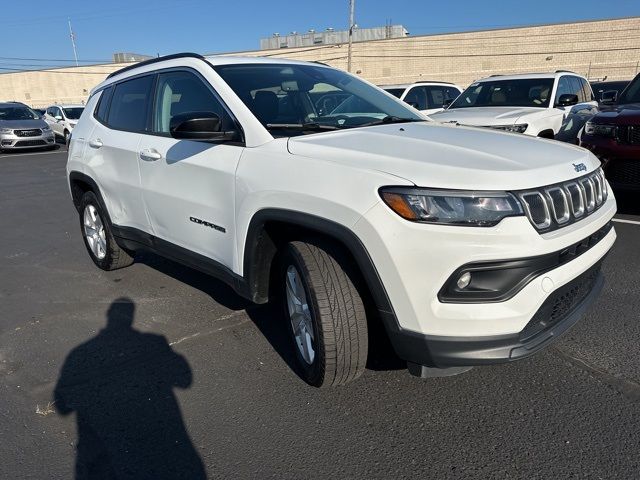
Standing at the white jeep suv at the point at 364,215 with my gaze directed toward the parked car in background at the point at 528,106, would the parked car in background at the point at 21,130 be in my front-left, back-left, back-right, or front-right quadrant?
front-left

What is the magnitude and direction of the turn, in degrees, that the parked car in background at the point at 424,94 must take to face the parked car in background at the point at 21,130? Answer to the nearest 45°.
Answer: approximately 45° to its right

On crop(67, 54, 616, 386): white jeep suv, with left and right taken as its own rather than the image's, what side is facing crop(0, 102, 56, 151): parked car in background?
back

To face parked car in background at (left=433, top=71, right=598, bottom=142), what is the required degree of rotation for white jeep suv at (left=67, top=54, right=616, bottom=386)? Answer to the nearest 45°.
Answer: approximately 90° to its left

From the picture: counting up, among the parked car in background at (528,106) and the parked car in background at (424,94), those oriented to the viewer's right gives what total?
0

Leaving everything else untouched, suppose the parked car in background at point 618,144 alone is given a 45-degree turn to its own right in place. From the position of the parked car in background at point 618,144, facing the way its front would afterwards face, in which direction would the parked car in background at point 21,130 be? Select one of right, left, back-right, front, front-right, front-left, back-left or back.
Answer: front

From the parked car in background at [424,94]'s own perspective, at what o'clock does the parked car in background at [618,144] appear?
the parked car in background at [618,144] is roughly at 10 o'clock from the parked car in background at [424,94].

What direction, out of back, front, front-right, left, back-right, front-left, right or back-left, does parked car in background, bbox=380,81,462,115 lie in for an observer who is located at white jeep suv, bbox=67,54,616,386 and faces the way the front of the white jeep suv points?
back-left

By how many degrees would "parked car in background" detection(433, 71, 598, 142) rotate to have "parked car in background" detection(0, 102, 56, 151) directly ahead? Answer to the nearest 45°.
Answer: approximately 45° to its right

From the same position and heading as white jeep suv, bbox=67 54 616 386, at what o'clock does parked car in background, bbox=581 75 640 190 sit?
The parked car in background is roughly at 9 o'clock from the white jeep suv.

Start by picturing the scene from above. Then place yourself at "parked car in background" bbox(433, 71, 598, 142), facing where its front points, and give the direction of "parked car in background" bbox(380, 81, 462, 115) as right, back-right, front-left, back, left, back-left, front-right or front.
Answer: right

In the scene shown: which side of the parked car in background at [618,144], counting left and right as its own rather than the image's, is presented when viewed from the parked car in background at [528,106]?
right

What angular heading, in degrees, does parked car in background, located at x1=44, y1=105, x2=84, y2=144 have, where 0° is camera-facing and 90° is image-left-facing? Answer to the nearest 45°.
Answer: approximately 315°

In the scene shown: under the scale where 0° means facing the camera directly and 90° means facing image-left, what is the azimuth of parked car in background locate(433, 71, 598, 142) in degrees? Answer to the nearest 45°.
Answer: approximately 45°
